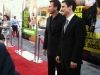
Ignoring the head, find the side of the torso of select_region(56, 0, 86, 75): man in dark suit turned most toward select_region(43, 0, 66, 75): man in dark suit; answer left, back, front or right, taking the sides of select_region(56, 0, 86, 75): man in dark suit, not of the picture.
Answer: right

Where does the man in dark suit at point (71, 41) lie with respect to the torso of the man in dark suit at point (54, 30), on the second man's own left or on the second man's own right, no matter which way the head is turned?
on the second man's own left

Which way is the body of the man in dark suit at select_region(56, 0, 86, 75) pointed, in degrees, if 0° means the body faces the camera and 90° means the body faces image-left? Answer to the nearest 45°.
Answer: approximately 45°
